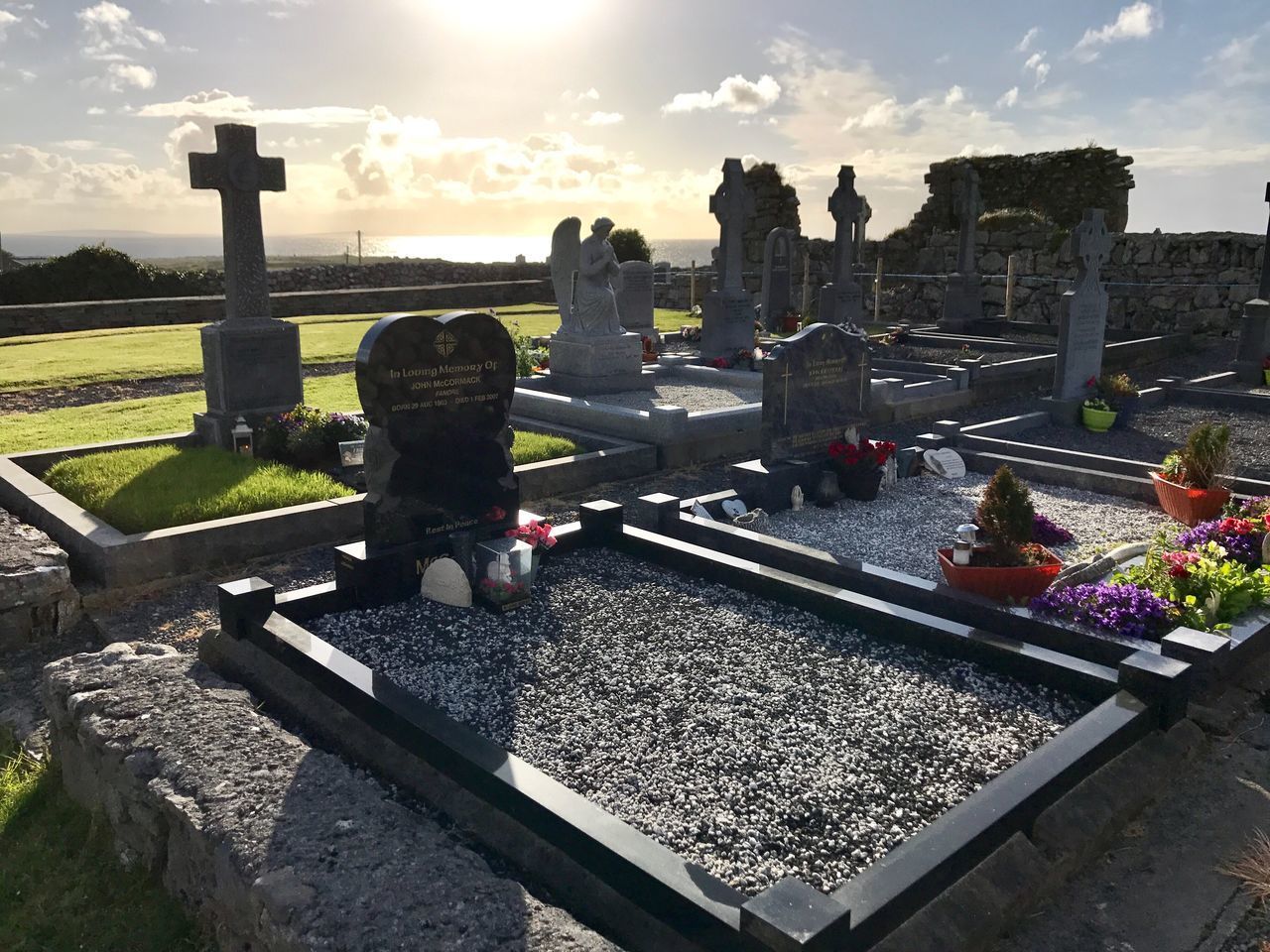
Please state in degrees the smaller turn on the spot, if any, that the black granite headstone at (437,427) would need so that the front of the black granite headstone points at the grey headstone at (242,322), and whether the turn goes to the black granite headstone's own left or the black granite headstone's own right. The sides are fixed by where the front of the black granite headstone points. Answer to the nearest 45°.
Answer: approximately 180°

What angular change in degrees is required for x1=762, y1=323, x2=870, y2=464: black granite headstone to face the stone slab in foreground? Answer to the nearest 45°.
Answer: approximately 45° to its right

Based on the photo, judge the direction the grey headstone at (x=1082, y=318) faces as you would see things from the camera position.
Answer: facing the viewer and to the right of the viewer

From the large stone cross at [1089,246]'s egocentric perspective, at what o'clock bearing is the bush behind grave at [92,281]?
The bush behind grave is roughly at 5 o'clock from the large stone cross.

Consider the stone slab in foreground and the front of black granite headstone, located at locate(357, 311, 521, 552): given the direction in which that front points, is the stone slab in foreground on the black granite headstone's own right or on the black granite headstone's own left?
on the black granite headstone's own right

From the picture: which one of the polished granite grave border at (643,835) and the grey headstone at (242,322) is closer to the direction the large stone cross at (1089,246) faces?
the polished granite grave border

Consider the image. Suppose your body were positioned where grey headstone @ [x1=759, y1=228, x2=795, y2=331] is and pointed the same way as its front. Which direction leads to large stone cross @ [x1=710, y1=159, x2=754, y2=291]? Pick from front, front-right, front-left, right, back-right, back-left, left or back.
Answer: front-right

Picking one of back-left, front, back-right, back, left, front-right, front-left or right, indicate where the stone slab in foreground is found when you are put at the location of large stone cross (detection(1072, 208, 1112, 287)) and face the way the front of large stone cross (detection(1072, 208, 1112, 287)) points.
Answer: front-right

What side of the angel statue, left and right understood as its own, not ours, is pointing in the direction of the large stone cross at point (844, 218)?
left

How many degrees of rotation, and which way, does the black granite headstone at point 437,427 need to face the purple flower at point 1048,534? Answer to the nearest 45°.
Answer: approximately 45° to its left

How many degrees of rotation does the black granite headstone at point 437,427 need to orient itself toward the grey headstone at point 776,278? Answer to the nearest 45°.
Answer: approximately 90° to its left

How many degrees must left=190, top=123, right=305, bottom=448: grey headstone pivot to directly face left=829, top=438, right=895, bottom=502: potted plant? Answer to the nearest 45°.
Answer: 0° — it already faces it
